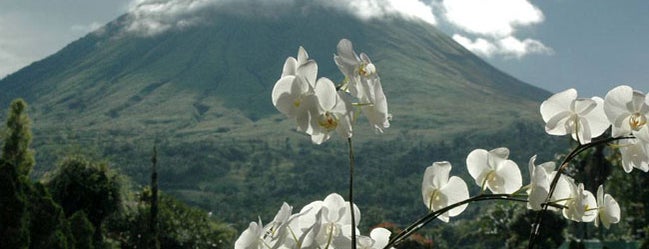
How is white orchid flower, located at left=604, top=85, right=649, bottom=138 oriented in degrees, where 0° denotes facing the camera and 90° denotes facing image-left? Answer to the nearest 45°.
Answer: approximately 0°

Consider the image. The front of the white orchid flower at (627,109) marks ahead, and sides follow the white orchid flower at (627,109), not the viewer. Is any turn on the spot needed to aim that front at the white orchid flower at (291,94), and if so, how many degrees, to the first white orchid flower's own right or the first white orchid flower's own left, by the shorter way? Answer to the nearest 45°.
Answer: approximately 45° to the first white orchid flower's own right

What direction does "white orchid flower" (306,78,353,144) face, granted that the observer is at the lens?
facing the viewer
